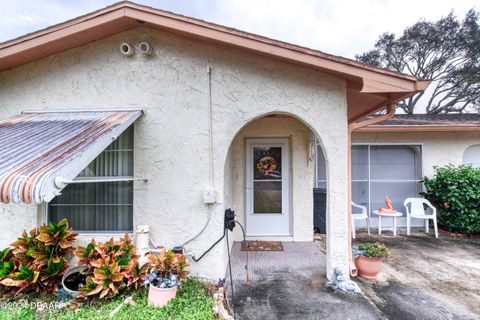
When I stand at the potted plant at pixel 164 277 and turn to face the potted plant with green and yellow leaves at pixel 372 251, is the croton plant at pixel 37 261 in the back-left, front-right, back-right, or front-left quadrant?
back-left

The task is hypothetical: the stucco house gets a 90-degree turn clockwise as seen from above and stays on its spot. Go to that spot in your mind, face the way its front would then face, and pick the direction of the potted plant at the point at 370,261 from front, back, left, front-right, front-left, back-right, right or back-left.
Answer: back

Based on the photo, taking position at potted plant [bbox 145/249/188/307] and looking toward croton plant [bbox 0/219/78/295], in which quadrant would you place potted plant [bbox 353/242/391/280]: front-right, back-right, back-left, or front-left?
back-right

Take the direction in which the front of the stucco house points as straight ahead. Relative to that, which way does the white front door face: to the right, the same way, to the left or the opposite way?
the same way

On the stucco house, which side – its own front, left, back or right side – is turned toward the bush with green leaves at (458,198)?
left

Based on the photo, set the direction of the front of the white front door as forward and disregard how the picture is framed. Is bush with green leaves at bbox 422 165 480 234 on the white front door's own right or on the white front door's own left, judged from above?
on the white front door's own left

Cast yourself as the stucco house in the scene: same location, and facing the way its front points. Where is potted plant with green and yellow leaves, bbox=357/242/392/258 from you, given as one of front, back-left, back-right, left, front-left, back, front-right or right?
left

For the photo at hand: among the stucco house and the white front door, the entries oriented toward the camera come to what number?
2

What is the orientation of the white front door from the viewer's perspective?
toward the camera

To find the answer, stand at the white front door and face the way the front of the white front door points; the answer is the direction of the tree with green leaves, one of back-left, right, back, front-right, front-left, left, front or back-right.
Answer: back-left

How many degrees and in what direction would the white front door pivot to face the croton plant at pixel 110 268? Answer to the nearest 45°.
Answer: approximately 45° to its right

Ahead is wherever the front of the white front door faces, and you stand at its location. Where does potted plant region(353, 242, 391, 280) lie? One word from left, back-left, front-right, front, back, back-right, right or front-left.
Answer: front-left
